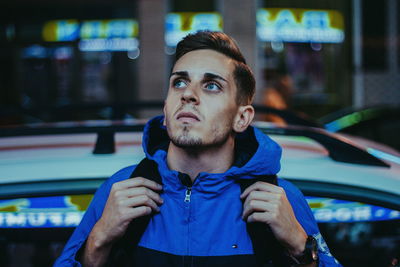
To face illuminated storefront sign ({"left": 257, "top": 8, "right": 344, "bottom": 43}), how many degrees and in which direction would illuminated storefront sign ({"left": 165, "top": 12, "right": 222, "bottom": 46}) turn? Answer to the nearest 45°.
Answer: approximately 90° to its left

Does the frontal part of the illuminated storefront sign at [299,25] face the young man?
yes

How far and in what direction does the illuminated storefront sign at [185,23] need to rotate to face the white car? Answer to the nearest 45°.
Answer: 0° — it already faces it

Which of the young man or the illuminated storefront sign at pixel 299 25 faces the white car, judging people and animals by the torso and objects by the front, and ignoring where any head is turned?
the illuminated storefront sign

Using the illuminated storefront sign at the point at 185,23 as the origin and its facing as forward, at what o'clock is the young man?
The young man is roughly at 12 o'clock from the illuminated storefront sign.

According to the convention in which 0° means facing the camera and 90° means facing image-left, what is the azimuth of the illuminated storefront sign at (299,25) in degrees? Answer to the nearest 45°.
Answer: approximately 0°

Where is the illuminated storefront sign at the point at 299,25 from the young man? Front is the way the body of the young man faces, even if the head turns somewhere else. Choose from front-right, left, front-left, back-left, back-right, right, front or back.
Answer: back

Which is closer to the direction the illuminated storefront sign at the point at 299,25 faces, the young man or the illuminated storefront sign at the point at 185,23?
the young man
